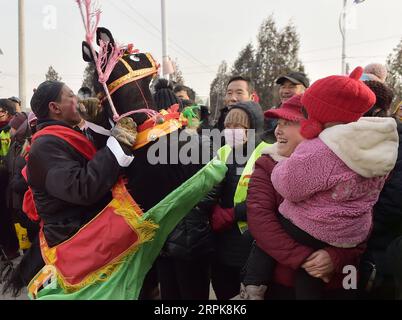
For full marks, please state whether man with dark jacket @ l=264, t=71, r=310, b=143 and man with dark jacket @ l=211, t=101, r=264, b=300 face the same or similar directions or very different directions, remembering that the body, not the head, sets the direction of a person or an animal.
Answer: same or similar directions

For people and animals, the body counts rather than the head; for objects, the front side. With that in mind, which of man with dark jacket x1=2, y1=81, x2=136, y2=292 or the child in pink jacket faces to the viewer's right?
the man with dark jacket

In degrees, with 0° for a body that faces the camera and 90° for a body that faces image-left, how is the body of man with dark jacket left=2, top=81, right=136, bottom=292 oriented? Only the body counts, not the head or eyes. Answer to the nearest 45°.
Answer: approximately 270°

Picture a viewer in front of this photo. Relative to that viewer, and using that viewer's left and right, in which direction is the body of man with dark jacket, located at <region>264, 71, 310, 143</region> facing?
facing the viewer and to the left of the viewer

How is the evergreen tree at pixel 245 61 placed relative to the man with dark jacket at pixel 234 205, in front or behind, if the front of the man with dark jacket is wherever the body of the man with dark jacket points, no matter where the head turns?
behind

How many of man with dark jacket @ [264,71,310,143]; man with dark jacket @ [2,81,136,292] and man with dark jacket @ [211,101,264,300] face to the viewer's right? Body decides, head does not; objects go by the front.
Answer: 1

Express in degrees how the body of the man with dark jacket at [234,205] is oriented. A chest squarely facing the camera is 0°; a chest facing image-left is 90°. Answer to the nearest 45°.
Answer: approximately 45°

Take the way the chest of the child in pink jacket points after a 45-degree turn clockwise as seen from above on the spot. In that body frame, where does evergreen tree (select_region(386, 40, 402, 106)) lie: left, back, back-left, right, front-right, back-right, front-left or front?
front

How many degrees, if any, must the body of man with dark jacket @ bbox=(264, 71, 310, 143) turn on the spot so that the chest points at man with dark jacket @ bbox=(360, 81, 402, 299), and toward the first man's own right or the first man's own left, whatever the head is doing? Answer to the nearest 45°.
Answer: approximately 45° to the first man's own left

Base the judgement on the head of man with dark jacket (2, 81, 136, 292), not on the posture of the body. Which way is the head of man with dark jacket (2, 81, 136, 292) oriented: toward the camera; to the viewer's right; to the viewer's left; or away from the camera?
to the viewer's right

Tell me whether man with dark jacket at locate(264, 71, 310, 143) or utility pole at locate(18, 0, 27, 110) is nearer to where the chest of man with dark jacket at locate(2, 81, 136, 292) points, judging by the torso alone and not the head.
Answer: the man with dark jacket
